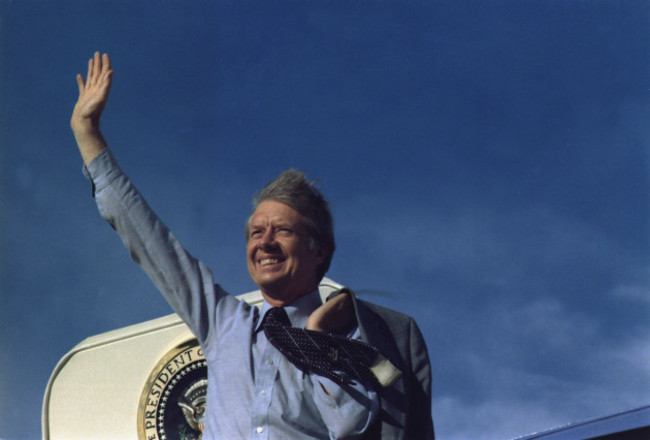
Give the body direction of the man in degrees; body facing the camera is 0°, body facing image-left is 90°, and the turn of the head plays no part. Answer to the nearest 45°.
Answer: approximately 45°

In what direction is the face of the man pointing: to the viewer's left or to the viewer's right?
to the viewer's left
